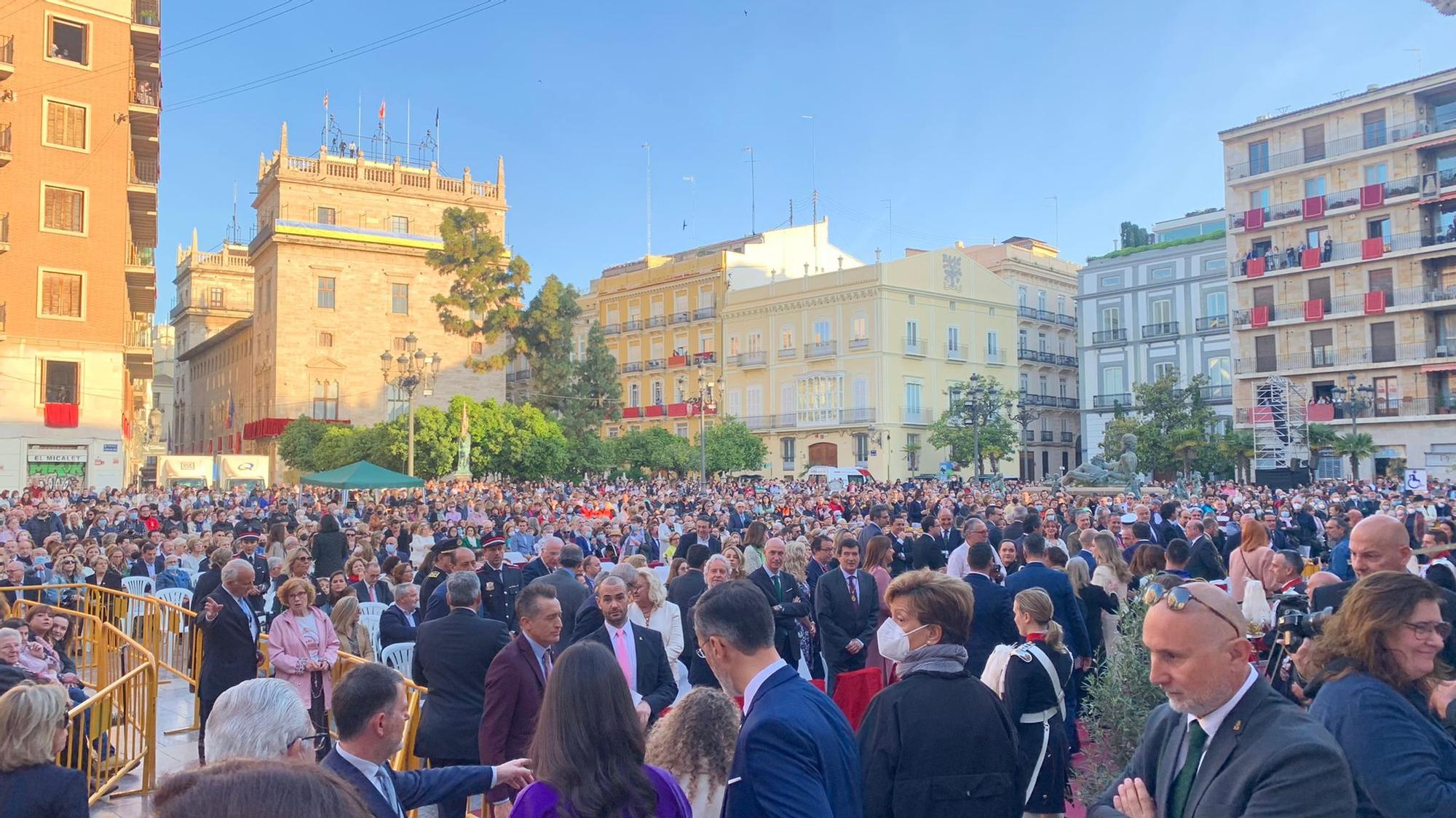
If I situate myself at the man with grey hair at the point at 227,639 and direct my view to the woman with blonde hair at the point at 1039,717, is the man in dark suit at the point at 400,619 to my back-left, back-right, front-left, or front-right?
front-left

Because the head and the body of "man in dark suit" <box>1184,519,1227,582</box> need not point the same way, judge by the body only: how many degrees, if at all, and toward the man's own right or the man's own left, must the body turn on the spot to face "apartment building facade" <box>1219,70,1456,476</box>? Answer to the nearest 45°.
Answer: approximately 90° to the man's own right

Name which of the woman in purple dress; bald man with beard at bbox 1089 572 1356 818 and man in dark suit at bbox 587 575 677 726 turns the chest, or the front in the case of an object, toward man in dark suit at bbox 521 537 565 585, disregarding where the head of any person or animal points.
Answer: the woman in purple dress

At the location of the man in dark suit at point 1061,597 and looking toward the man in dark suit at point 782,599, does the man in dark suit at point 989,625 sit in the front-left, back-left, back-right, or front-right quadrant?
front-left

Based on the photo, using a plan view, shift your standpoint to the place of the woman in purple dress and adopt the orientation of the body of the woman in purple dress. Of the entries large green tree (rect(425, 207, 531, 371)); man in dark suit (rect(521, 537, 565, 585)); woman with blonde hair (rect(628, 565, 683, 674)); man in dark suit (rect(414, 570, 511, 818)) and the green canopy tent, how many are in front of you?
5

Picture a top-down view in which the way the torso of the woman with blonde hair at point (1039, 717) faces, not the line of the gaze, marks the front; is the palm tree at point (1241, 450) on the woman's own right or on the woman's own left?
on the woman's own right

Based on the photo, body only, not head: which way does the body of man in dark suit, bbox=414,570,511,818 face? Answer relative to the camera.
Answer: away from the camera

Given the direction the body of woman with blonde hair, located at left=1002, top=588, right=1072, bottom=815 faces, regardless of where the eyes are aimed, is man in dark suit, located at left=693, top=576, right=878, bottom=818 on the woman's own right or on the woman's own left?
on the woman's own left

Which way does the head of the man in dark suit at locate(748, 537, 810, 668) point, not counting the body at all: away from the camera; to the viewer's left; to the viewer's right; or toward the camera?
toward the camera

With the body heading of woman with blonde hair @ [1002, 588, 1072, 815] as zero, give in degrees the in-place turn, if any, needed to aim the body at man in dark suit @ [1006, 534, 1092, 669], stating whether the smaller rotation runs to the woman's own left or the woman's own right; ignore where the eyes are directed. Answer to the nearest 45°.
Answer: approximately 45° to the woman's own right

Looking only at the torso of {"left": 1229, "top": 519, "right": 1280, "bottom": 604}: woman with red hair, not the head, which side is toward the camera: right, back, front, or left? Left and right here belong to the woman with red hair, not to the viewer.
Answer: back

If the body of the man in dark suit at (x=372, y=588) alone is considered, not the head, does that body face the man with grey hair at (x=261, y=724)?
yes

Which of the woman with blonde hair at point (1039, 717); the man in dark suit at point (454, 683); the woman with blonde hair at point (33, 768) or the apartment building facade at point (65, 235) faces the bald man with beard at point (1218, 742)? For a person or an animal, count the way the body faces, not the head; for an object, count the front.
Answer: the apartment building facade

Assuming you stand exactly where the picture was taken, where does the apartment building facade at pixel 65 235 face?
facing the viewer

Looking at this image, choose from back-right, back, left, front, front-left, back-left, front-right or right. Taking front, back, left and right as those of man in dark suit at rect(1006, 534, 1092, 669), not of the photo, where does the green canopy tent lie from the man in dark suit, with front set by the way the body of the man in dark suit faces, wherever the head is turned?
front-left

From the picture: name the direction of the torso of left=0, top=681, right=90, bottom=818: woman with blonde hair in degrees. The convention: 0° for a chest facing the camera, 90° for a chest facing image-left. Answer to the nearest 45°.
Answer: approximately 225°

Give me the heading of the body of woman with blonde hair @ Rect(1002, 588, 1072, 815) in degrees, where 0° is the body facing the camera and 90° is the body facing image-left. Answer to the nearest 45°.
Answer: approximately 135°

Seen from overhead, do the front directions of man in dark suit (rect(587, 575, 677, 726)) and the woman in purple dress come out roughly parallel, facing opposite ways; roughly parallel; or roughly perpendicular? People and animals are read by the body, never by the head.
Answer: roughly parallel, facing opposite ways

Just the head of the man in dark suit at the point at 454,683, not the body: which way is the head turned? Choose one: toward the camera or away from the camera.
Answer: away from the camera

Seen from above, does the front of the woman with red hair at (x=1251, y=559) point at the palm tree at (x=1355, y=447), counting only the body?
yes

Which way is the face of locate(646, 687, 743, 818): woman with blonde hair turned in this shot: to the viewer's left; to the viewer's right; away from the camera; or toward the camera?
away from the camera

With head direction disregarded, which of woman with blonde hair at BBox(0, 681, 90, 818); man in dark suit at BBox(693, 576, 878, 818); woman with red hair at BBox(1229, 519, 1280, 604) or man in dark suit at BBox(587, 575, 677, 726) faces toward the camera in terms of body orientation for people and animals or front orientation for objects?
man in dark suit at BBox(587, 575, 677, 726)

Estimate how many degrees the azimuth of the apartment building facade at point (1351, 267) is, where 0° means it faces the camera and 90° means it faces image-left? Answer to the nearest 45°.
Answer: approximately 45°
